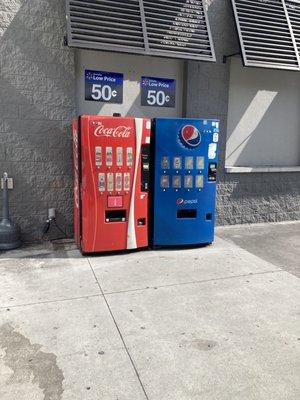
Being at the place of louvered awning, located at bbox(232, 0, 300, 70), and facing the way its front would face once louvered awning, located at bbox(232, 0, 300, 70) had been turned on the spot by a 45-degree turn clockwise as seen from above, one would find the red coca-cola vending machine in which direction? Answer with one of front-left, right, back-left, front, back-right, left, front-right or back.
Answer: front

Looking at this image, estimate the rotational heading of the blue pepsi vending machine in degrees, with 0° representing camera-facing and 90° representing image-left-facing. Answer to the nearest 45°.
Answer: approximately 0°

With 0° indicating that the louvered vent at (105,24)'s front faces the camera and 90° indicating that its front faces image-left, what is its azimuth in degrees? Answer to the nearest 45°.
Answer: approximately 0°
